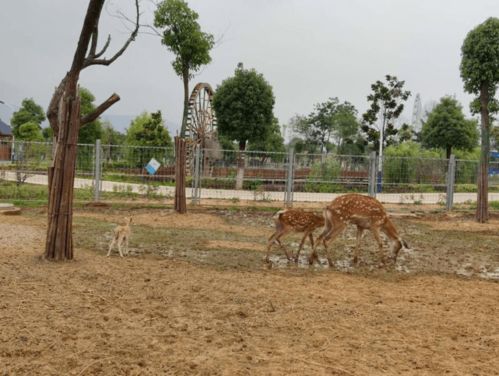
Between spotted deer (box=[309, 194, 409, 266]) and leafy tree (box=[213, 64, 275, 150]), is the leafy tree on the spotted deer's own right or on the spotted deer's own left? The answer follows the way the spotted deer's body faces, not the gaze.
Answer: on the spotted deer's own left

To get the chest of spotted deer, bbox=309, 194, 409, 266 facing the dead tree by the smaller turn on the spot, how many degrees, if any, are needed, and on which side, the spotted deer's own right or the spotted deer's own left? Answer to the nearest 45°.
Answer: approximately 135° to the spotted deer's own right

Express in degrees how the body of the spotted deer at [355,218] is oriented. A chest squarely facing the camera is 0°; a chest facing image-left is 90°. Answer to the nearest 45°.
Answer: approximately 270°

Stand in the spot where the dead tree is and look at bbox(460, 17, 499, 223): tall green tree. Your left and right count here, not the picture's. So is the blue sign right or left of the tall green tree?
left

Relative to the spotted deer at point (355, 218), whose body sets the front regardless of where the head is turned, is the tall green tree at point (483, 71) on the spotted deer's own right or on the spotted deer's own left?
on the spotted deer's own left
